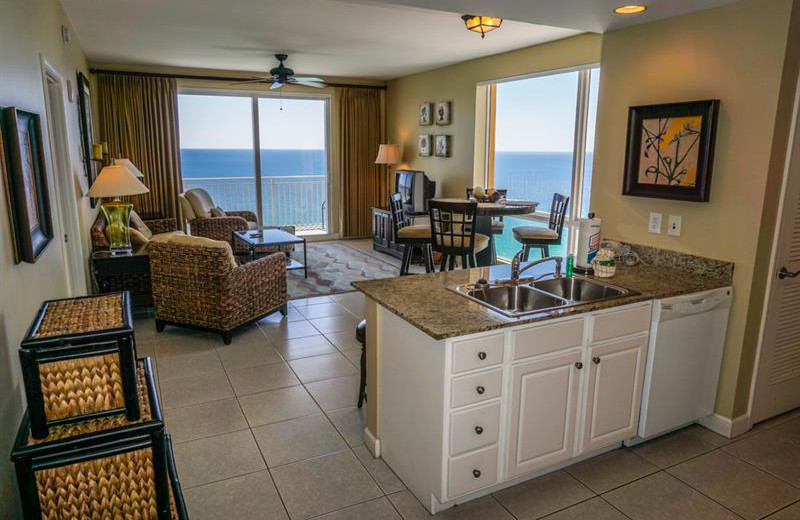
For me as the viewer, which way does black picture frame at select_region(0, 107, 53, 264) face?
facing to the right of the viewer

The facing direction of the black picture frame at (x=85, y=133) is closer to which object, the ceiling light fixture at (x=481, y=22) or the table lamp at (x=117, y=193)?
the ceiling light fixture

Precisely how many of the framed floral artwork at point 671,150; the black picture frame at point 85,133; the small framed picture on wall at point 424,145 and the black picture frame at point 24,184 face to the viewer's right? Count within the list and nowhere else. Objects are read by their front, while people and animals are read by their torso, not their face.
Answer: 2

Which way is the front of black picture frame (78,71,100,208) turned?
to the viewer's right

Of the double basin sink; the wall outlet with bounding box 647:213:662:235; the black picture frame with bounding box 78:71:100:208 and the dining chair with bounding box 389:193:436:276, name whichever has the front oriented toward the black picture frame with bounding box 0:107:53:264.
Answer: the wall outlet

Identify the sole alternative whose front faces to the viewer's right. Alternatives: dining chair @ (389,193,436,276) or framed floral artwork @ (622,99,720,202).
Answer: the dining chair

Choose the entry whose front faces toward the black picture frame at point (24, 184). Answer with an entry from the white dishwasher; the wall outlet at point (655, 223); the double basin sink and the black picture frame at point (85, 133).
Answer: the wall outlet

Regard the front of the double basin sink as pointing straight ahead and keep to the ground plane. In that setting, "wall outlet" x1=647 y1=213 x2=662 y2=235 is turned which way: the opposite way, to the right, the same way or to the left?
to the right

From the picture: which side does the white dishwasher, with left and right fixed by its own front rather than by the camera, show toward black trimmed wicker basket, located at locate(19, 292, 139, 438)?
right

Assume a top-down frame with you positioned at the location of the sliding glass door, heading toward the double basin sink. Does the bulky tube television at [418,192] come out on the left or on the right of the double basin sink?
left

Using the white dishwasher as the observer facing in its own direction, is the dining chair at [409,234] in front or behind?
behind

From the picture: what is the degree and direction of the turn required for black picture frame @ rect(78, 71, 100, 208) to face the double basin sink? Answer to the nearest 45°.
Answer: approximately 45° to its right

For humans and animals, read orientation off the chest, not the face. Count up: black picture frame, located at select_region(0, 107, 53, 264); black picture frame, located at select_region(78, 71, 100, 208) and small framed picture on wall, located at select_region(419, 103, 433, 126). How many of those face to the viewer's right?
2

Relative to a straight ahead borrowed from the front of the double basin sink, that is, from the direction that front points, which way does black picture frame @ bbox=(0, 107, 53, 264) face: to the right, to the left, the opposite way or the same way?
to the left

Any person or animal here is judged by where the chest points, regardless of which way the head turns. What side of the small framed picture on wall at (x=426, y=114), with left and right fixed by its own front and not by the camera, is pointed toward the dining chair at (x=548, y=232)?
left
